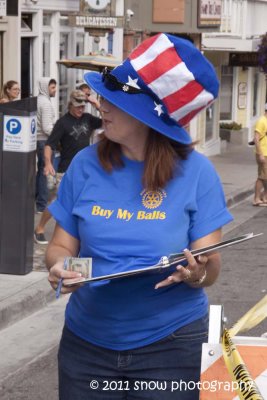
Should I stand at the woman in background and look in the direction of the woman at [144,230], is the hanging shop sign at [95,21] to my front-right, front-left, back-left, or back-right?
back-left

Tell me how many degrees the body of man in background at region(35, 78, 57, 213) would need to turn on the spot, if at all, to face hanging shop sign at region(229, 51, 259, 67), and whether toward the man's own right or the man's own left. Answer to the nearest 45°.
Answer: approximately 90° to the man's own left
